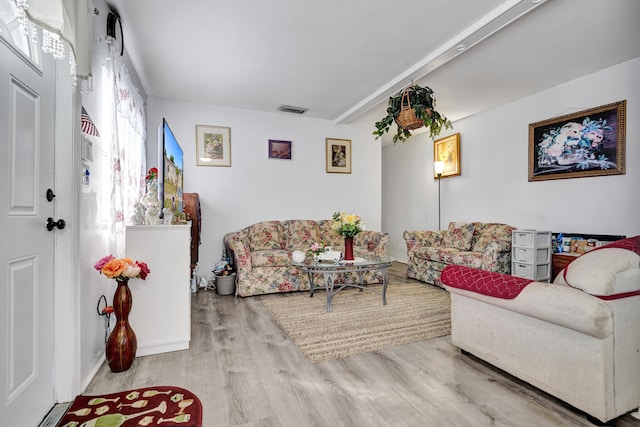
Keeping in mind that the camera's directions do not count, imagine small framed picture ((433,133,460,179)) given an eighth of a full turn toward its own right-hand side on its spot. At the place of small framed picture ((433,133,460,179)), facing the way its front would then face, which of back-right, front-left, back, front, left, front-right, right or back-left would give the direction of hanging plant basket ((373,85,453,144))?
left

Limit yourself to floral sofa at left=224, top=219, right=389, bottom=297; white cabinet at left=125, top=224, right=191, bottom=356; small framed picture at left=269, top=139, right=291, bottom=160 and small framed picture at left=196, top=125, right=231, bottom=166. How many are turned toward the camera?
3

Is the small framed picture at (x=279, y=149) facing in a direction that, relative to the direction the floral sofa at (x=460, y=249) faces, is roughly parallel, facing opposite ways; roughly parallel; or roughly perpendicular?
roughly perpendicular

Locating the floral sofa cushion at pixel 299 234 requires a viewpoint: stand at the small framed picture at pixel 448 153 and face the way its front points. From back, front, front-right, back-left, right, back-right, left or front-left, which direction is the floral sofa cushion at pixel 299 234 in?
front

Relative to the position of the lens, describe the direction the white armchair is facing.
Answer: facing away from the viewer and to the left of the viewer

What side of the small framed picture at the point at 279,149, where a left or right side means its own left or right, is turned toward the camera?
front

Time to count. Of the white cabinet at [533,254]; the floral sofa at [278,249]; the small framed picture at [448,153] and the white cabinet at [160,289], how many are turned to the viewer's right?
1

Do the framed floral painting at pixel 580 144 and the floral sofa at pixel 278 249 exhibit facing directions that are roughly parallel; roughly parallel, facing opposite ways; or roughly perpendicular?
roughly perpendicular

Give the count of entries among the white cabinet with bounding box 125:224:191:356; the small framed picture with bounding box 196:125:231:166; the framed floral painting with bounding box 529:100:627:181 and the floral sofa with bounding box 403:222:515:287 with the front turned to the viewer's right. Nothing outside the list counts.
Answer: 1

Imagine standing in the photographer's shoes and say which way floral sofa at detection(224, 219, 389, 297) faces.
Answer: facing the viewer

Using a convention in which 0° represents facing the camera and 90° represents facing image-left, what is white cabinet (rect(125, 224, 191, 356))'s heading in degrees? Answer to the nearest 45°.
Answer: approximately 270°

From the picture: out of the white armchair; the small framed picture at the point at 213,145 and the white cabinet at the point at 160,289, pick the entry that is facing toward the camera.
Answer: the small framed picture

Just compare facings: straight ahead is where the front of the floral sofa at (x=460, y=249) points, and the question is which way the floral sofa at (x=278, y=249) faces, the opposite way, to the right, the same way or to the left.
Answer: to the left

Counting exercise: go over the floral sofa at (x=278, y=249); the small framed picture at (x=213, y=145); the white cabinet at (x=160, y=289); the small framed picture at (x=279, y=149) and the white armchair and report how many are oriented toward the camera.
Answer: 3

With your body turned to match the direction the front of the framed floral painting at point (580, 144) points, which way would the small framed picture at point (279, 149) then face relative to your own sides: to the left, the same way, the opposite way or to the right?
to the left
